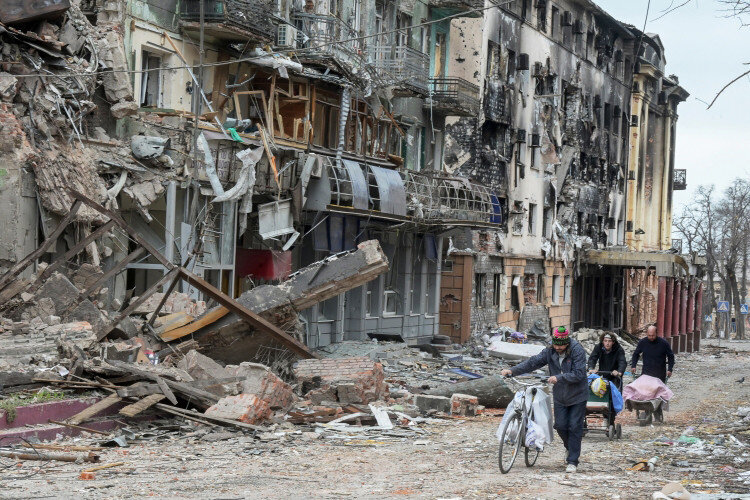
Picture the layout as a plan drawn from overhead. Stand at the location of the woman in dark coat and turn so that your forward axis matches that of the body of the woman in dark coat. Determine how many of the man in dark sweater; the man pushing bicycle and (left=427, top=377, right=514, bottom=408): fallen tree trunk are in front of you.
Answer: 1

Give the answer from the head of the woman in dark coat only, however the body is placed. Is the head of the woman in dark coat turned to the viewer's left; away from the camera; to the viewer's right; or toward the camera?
toward the camera

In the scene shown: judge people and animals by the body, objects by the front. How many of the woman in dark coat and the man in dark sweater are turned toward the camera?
2

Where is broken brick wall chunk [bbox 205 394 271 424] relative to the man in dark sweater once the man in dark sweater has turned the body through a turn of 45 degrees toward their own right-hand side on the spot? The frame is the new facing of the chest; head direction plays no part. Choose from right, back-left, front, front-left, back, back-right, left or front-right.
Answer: front

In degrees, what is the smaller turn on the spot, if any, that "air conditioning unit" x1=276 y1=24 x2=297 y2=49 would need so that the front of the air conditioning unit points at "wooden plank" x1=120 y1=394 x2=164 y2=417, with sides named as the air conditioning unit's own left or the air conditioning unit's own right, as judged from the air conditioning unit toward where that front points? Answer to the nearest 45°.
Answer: approximately 45° to the air conditioning unit's own right

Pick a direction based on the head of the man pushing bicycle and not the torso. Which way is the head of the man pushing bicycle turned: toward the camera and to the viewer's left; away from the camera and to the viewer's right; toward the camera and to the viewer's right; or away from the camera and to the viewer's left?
toward the camera and to the viewer's left

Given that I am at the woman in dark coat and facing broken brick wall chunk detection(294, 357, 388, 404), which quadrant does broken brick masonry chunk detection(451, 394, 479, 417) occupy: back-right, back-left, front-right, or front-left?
front-right

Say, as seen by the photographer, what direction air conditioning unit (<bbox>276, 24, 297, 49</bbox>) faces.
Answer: facing the viewer and to the right of the viewer

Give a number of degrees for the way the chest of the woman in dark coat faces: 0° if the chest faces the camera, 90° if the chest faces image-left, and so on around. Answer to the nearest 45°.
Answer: approximately 0°

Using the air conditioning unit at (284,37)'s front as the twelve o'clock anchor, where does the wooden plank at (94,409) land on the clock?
The wooden plank is roughly at 2 o'clock from the air conditioning unit.

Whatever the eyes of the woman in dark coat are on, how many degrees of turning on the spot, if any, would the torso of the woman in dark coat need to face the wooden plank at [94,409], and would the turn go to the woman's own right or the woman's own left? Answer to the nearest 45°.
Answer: approximately 45° to the woman's own right

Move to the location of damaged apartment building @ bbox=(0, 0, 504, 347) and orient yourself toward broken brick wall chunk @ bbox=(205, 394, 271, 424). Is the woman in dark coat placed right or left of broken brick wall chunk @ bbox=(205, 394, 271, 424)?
left

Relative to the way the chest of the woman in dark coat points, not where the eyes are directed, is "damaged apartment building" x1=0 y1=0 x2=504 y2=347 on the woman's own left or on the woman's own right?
on the woman's own right

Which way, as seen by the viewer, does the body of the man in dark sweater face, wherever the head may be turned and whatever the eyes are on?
toward the camera
